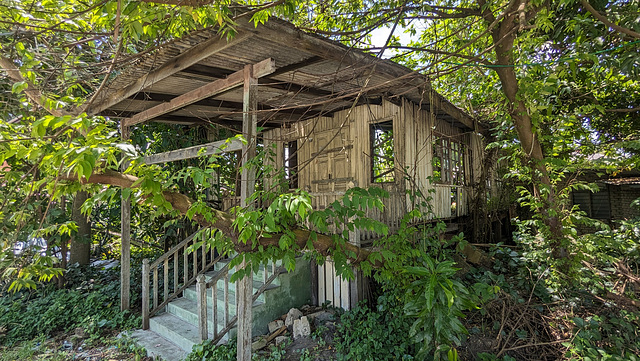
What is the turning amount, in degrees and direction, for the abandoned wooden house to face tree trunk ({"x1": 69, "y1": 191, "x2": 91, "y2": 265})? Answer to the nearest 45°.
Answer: approximately 90° to its right

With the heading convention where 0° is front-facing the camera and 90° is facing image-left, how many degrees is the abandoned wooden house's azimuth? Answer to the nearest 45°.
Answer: approximately 45°

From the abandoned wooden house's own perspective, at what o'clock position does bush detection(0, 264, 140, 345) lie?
The bush is roughly at 2 o'clock from the abandoned wooden house.
